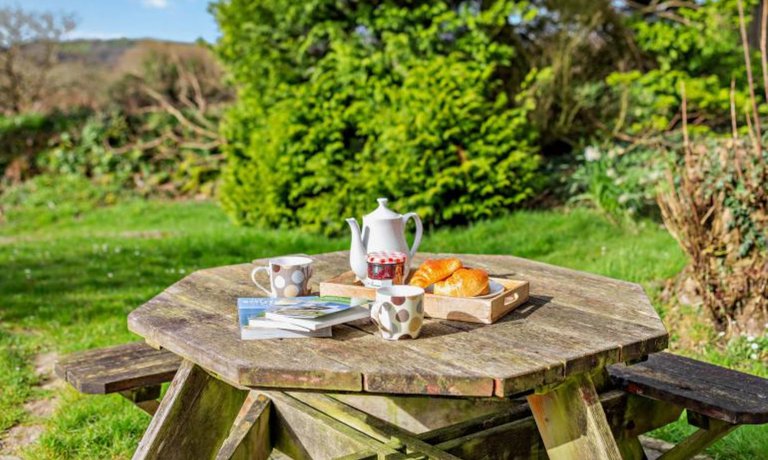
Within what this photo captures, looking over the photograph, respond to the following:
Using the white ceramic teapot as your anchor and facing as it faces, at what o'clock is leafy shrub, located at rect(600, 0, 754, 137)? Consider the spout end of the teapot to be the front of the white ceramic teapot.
The leafy shrub is roughly at 4 o'clock from the white ceramic teapot.

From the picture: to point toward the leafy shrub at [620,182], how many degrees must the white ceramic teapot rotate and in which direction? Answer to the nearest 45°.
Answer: approximately 135° to its right

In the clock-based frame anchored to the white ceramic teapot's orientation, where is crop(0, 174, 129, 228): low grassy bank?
The low grassy bank is roughly at 2 o'clock from the white ceramic teapot.

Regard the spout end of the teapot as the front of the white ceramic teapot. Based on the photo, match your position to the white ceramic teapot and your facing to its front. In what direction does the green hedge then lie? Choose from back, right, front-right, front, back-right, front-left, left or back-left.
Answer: right

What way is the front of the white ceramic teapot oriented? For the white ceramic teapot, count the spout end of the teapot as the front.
to the viewer's left

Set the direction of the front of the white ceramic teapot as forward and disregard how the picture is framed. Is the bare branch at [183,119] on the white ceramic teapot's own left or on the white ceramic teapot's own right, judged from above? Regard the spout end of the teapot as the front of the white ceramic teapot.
on the white ceramic teapot's own right

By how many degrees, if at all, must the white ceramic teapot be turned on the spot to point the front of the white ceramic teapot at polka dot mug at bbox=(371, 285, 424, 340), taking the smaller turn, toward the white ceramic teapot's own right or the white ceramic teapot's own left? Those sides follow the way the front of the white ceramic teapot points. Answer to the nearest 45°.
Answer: approximately 90° to the white ceramic teapot's own left
